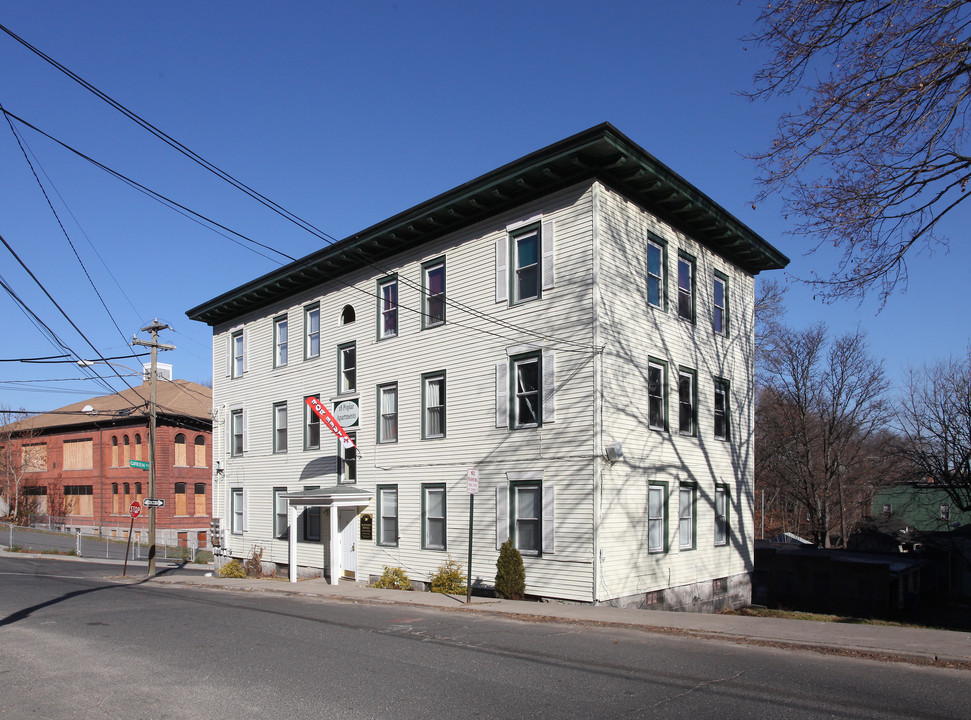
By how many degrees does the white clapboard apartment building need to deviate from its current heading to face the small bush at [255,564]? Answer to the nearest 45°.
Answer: approximately 90° to its right

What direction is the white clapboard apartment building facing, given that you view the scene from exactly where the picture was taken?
facing the viewer and to the left of the viewer

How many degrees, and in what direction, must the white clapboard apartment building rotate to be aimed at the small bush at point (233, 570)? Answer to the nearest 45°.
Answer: approximately 90° to its right
